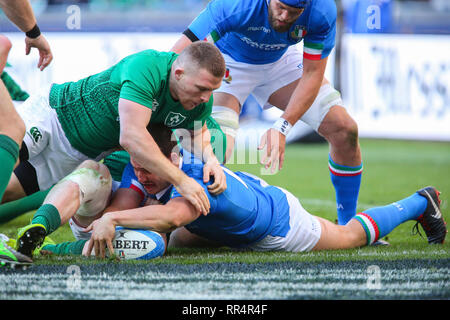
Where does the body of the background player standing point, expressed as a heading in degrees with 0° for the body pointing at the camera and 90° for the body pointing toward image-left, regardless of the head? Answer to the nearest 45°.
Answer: approximately 0°

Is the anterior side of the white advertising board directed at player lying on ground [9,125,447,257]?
yes

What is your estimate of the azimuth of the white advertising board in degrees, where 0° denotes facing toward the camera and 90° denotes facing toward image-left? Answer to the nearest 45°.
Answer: approximately 0°
